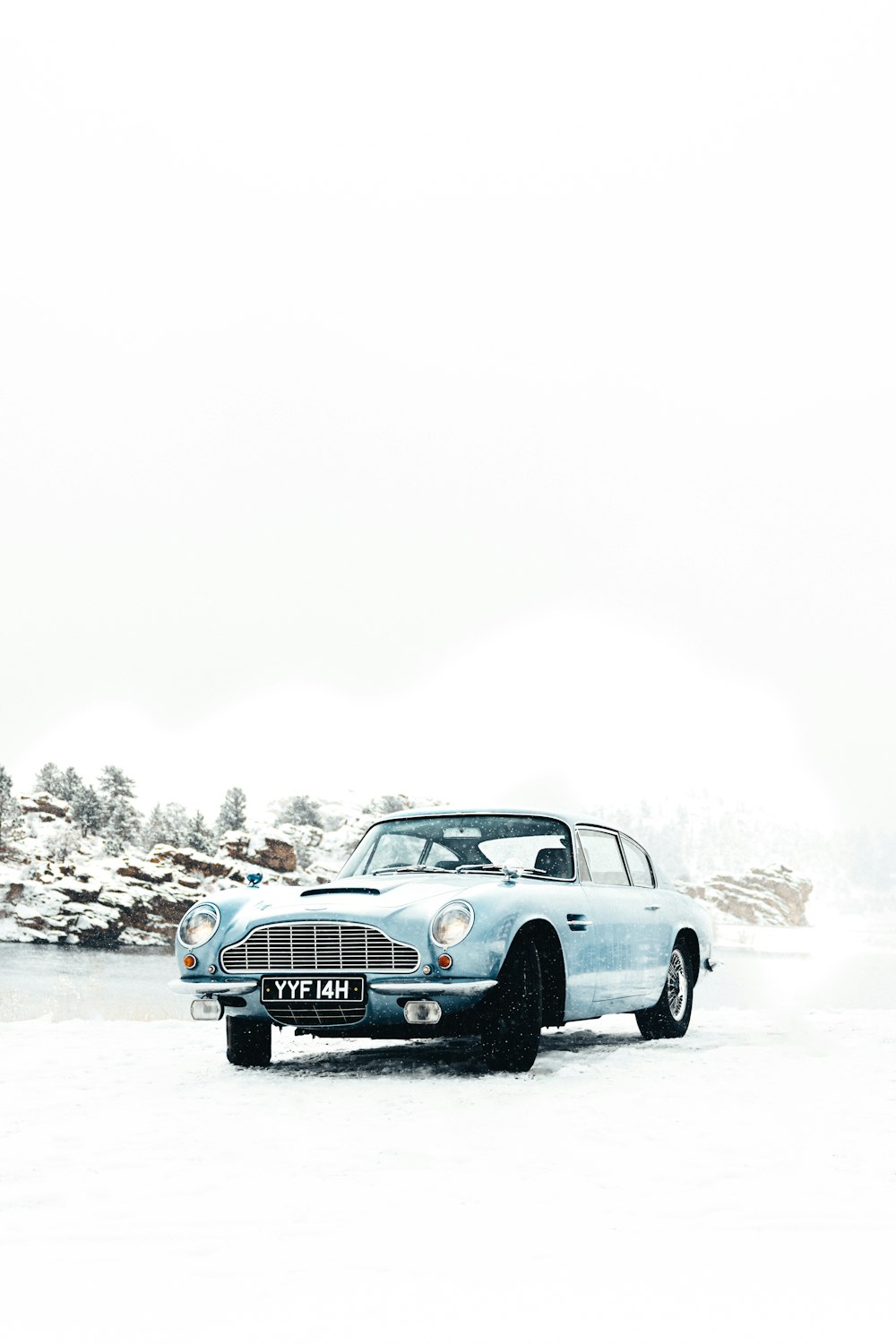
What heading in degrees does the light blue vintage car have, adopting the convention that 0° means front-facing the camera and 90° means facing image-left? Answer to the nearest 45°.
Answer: approximately 45°
